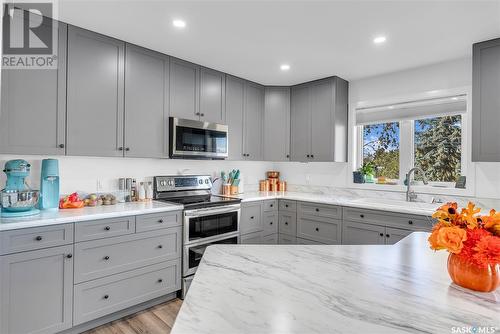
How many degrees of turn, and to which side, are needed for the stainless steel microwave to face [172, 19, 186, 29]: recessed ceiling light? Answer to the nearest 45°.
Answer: approximately 45° to its right

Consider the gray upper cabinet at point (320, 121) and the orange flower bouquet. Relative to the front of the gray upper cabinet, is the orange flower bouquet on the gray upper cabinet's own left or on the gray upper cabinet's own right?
on the gray upper cabinet's own left

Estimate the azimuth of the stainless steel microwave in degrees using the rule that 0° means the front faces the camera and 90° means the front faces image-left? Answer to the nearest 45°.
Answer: approximately 315°

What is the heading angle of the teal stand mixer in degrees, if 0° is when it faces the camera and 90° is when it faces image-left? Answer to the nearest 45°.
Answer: approximately 0°

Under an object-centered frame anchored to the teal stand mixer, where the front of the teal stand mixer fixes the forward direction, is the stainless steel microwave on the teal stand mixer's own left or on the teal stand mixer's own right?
on the teal stand mixer's own left
